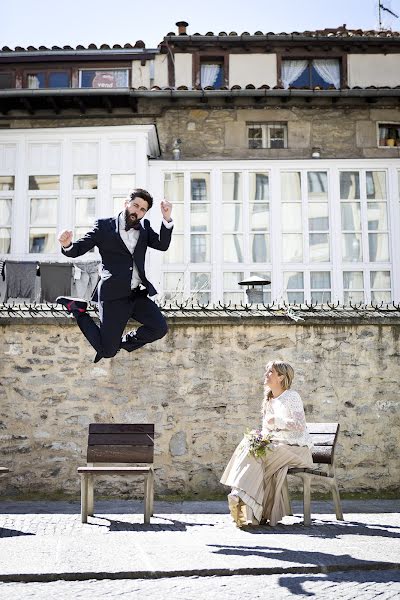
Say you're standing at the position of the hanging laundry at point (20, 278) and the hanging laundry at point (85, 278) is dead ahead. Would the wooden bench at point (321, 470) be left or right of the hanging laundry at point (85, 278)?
right

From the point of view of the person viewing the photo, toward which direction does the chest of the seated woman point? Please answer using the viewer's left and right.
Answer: facing to the left of the viewer

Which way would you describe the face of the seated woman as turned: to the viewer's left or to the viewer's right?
to the viewer's left

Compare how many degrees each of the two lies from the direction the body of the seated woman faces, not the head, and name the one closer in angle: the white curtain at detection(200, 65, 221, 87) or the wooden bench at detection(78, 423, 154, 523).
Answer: the wooden bench

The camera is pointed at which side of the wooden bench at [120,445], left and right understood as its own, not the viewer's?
front

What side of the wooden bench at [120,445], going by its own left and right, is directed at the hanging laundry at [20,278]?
back

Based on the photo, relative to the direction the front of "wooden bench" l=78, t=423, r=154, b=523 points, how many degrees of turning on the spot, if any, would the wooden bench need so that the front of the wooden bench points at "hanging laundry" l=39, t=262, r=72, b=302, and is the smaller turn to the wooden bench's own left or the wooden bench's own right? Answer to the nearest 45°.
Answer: approximately 180°

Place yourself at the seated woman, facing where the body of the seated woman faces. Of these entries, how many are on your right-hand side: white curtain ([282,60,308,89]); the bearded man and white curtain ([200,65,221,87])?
2

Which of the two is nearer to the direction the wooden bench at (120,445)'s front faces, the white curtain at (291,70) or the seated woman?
the seated woman

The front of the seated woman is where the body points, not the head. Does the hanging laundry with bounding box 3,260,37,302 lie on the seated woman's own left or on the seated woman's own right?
on the seated woman's own right

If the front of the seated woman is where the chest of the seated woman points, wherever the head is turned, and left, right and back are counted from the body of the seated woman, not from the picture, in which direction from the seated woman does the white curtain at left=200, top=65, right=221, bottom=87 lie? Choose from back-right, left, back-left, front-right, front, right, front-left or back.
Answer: right

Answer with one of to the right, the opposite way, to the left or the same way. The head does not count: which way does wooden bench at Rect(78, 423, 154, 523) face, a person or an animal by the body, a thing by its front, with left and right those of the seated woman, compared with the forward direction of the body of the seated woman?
to the left
